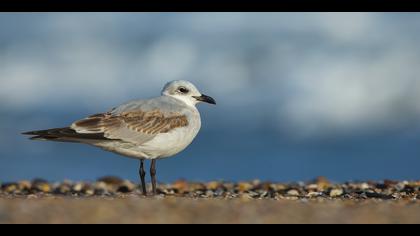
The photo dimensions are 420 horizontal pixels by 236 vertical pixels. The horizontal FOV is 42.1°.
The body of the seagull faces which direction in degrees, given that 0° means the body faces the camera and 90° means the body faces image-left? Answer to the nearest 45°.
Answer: approximately 270°

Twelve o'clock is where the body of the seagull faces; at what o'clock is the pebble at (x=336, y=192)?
The pebble is roughly at 12 o'clock from the seagull.

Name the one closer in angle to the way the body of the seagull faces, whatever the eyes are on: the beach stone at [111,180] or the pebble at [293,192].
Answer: the pebble

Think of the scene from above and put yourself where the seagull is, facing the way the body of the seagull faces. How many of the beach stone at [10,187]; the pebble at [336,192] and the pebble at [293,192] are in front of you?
2

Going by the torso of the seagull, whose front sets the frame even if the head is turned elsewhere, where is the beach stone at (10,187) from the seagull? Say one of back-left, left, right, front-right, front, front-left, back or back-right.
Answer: back-left
